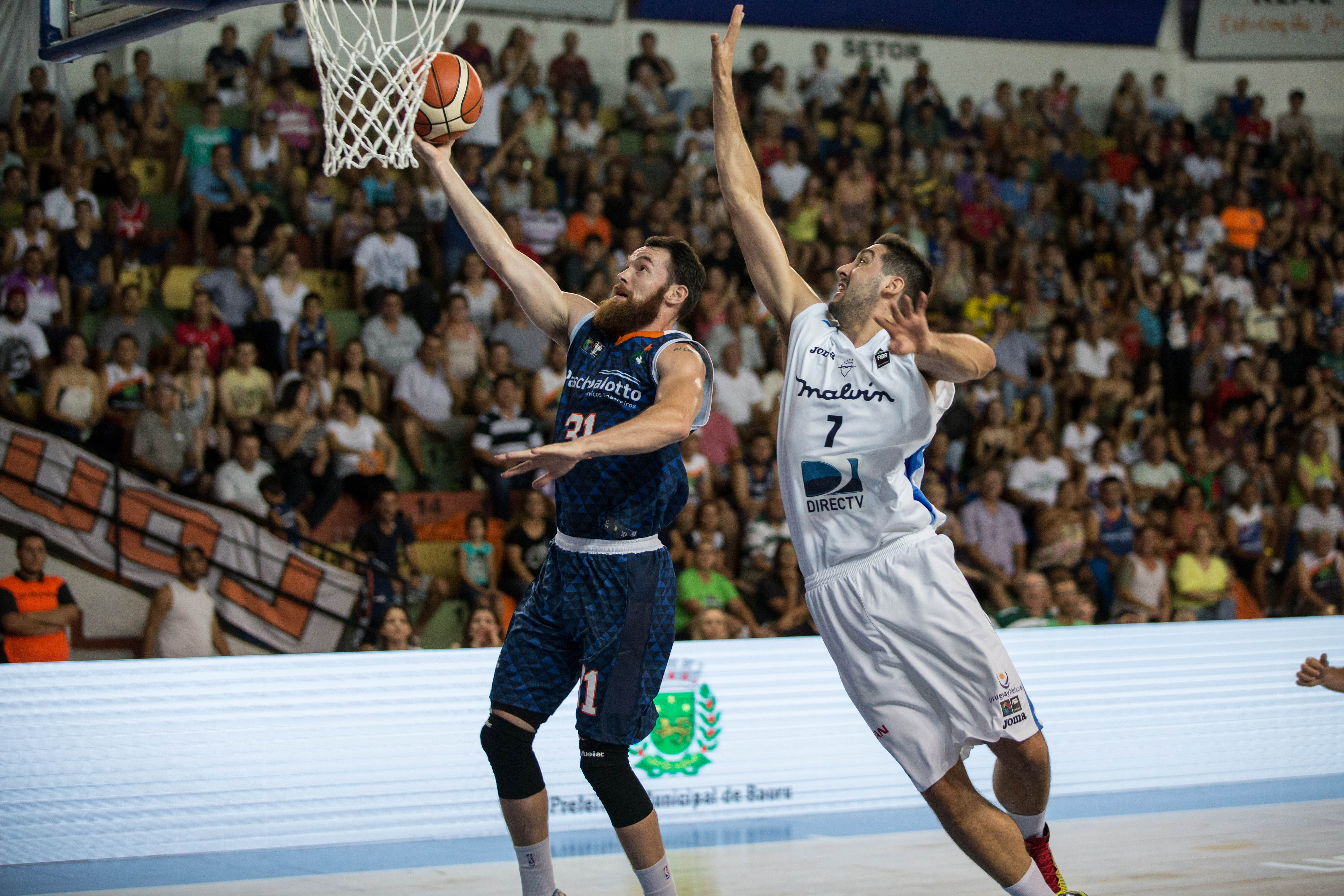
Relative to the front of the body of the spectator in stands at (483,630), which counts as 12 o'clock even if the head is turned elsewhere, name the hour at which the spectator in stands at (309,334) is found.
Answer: the spectator in stands at (309,334) is roughly at 5 o'clock from the spectator in stands at (483,630).

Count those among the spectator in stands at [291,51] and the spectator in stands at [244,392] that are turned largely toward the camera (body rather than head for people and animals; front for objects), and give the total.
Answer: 2

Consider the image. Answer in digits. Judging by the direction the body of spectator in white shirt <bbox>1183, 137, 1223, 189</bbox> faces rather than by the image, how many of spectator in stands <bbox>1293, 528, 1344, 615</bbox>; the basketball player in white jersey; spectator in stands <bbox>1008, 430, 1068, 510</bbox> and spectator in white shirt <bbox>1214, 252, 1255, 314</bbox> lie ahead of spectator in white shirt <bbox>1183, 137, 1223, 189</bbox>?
4

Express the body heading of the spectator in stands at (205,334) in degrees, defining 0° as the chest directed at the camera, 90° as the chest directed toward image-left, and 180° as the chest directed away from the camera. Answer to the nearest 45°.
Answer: approximately 0°

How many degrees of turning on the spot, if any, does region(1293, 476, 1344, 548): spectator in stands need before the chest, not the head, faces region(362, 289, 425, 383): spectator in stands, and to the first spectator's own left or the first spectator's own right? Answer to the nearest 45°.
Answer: approximately 45° to the first spectator's own right

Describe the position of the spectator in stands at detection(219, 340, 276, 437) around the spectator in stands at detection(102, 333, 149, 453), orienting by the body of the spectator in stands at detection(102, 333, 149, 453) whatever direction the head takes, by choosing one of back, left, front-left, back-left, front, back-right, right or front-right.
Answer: left

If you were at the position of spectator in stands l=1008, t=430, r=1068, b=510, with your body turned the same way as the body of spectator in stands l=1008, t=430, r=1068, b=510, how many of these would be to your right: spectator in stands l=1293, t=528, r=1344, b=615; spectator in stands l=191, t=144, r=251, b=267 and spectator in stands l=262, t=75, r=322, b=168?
2

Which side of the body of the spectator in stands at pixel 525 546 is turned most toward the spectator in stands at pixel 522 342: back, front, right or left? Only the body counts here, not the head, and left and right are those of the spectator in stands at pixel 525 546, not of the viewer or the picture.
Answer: back

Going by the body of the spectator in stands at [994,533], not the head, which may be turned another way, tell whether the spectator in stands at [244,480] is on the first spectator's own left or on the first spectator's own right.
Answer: on the first spectator's own right

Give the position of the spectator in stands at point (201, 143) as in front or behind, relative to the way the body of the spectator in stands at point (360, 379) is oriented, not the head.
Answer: behind

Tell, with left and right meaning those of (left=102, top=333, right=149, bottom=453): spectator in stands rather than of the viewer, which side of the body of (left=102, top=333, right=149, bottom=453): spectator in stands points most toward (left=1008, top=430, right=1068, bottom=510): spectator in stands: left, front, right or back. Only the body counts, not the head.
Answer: left
